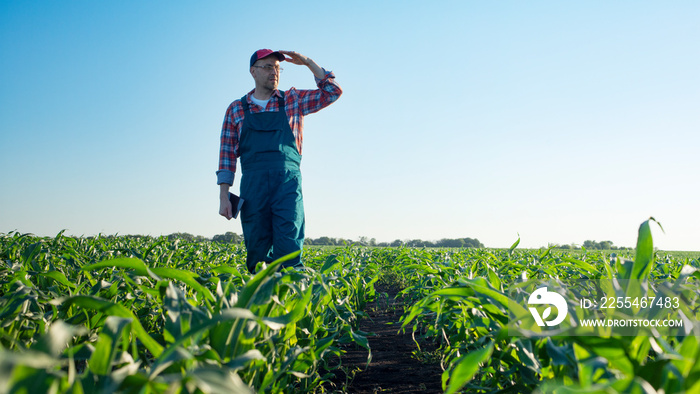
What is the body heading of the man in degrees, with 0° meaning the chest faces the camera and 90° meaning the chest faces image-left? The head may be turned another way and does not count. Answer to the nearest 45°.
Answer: approximately 0°
